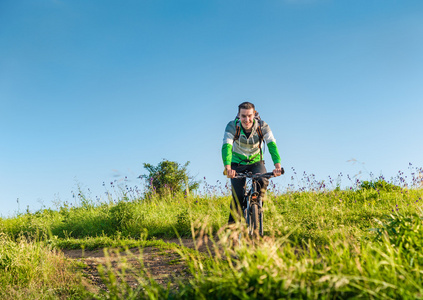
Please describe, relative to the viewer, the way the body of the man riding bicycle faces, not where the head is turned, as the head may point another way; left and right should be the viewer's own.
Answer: facing the viewer

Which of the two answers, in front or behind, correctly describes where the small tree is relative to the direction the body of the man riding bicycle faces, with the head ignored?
behind

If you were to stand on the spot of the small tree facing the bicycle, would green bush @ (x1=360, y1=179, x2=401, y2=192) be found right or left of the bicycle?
left

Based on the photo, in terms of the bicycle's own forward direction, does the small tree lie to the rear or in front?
to the rear

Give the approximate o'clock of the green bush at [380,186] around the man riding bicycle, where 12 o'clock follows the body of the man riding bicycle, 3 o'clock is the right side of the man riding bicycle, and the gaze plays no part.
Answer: The green bush is roughly at 7 o'clock from the man riding bicycle.

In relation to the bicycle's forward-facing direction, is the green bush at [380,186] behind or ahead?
behind
